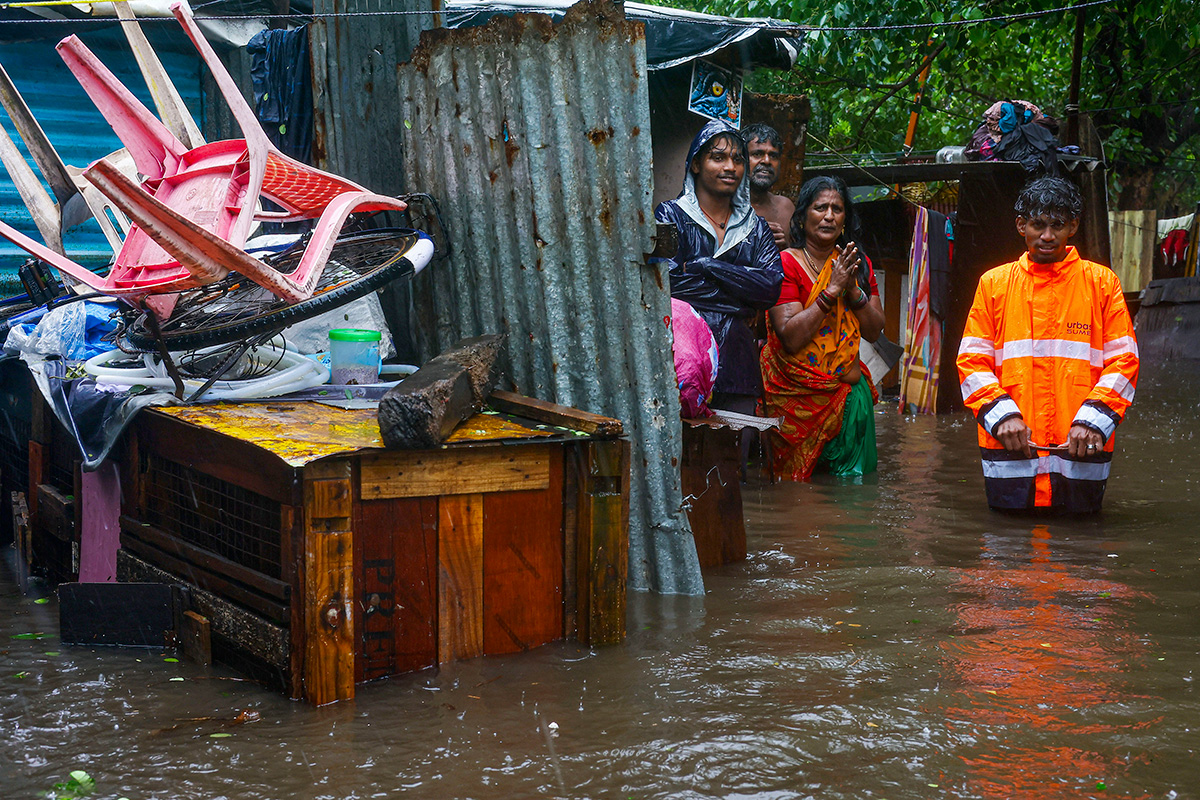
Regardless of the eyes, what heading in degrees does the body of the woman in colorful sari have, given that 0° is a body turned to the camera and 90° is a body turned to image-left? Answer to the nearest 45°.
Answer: approximately 315°

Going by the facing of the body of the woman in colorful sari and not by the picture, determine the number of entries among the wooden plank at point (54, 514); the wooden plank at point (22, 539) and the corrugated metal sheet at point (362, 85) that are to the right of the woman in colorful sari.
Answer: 3

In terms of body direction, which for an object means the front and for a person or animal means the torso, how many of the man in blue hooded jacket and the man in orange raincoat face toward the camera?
2

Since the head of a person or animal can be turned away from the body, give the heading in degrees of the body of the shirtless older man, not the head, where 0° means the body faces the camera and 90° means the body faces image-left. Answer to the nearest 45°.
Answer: approximately 0°

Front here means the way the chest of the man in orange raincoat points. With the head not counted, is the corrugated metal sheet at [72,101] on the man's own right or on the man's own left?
on the man's own right

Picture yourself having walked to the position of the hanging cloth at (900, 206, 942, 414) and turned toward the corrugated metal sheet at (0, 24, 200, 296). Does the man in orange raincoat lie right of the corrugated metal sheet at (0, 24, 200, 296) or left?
left
